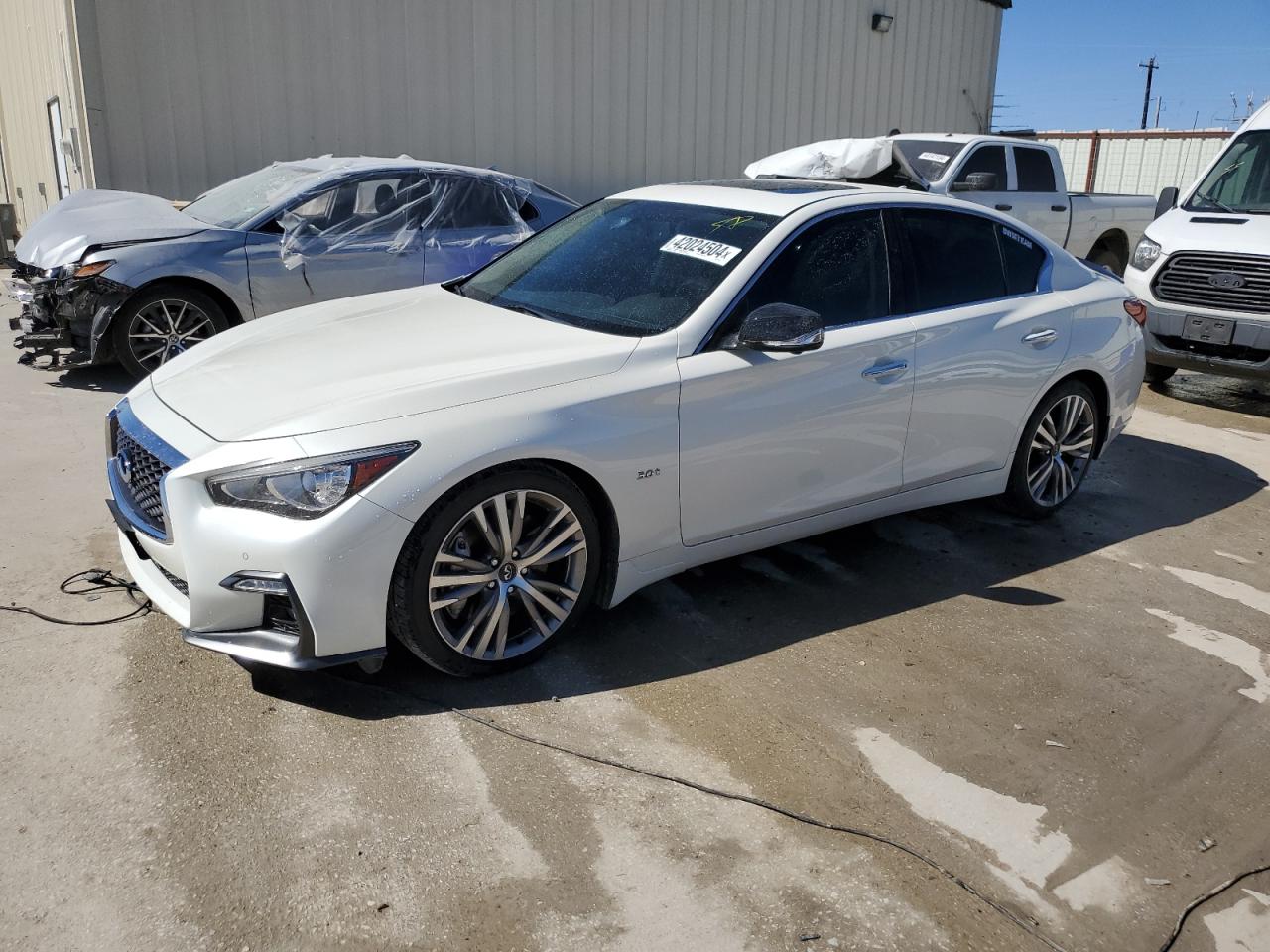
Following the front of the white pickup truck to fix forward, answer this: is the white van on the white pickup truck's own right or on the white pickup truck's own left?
on the white pickup truck's own left

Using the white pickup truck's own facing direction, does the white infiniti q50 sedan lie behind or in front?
in front

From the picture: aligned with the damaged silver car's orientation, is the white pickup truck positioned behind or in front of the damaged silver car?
behind

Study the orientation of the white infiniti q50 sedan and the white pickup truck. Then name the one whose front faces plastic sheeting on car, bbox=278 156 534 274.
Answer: the white pickup truck

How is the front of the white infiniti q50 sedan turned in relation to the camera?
facing the viewer and to the left of the viewer

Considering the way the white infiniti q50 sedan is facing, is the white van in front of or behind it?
behind

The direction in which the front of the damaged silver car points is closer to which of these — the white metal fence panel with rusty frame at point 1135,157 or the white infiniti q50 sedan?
the white infiniti q50 sedan

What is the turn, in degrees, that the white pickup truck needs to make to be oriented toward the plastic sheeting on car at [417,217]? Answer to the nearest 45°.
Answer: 0° — it already faces it

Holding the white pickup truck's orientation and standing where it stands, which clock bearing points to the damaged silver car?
The damaged silver car is roughly at 12 o'clock from the white pickup truck.

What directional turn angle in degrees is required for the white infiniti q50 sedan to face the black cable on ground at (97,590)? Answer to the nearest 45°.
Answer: approximately 45° to its right

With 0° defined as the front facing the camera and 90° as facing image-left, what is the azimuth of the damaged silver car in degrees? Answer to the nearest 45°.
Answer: approximately 45°
